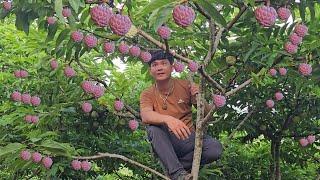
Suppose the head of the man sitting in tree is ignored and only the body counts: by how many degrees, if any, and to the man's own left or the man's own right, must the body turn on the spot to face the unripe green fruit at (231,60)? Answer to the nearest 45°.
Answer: approximately 90° to the man's own left

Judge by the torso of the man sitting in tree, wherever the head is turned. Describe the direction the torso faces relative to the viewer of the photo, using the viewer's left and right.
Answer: facing the viewer

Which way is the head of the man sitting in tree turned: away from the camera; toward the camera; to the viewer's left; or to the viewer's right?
toward the camera
